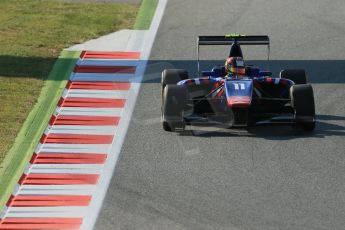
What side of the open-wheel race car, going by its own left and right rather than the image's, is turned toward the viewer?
front
